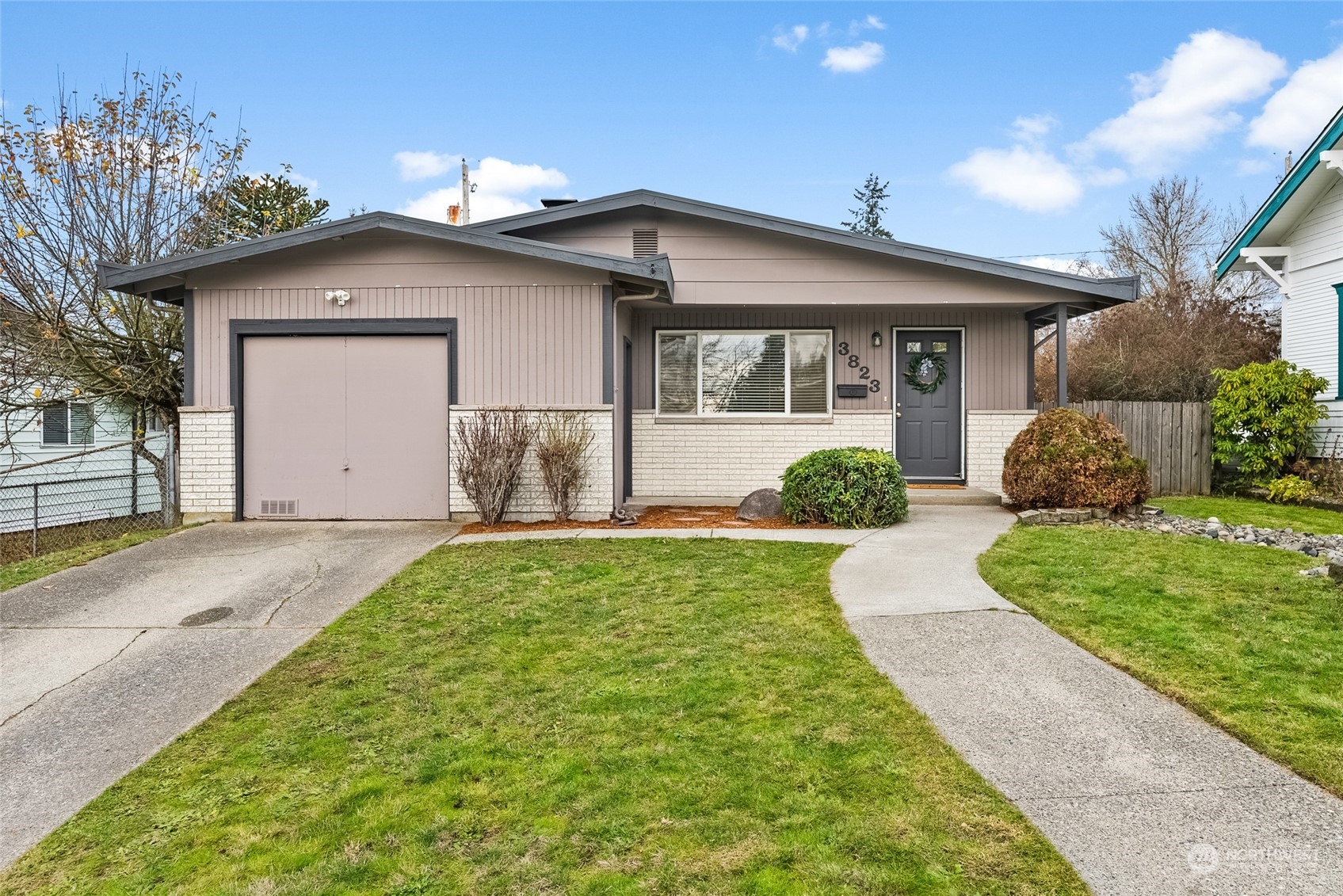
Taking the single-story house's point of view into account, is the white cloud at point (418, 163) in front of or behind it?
behind

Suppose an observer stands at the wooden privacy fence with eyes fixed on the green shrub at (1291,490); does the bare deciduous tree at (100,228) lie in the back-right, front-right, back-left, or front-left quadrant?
back-right

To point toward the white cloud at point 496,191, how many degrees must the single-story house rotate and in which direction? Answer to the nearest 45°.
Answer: approximately 180°

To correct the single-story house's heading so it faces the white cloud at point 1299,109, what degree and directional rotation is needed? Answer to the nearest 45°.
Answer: approximately 135° to its left

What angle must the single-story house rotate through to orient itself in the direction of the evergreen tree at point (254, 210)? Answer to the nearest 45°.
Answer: approximately 135° to its right

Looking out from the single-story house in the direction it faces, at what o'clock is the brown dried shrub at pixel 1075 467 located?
The brown dried shrub is roughly at 9 o'clock from the single-story house.

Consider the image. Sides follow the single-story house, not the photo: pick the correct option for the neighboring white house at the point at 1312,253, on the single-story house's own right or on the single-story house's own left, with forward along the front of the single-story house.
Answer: on the single-story house's own left

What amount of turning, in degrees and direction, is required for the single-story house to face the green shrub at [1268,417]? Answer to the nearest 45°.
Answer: approximately 90° to its left

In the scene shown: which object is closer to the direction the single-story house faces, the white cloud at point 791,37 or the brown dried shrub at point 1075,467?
the brown dried shrub

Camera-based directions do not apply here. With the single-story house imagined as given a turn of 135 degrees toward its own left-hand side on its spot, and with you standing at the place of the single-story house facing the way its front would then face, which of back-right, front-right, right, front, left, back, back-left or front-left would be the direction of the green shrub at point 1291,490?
front-right

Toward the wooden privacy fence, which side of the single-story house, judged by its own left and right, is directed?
left

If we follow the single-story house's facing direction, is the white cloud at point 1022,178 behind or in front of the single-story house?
behind

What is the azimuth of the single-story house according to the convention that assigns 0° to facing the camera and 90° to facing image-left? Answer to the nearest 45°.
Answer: approximately 0°
